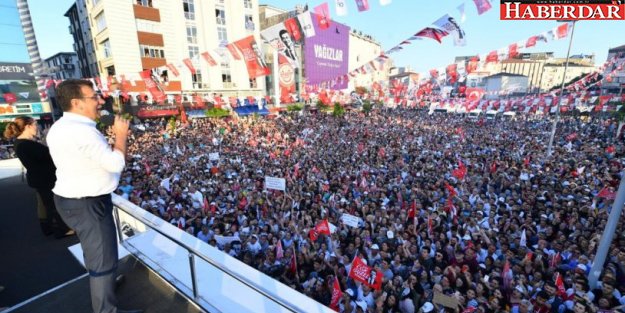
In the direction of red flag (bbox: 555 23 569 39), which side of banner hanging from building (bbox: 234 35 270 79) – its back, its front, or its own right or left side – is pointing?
left

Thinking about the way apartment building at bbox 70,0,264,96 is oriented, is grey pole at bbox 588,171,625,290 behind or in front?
in front

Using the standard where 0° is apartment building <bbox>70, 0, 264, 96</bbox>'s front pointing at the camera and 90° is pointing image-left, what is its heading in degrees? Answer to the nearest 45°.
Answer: approximately 0°

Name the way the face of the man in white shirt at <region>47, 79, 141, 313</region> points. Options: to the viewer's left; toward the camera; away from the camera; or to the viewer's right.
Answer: to the viewer's right

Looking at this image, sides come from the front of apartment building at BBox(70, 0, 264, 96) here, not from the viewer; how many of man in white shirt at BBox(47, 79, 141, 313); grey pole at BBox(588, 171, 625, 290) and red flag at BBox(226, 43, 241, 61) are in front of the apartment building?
3

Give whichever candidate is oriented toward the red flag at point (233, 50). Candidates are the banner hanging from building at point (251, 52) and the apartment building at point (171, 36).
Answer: the apartment building

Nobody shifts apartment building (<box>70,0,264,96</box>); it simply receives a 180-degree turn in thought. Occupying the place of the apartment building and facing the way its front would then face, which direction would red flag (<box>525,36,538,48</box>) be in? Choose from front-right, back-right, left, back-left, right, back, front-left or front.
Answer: back-right

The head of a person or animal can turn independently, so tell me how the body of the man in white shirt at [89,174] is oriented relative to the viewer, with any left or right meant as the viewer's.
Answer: facing to the right of the viewer

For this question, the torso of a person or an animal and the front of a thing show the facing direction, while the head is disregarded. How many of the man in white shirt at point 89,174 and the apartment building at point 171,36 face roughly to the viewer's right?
1

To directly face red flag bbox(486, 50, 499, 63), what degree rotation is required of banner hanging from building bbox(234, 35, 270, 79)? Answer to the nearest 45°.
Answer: approximately 90° to its left

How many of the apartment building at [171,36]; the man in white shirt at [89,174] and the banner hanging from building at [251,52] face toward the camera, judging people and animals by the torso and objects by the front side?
2

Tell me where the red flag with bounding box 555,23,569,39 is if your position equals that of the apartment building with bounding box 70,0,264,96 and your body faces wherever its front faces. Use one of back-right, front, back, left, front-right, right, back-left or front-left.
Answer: front-left

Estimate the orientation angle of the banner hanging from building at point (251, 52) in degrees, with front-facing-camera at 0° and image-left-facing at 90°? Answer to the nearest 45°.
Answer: approximately 0°

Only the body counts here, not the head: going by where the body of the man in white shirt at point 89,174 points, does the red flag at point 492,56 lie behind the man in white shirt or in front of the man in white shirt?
in front

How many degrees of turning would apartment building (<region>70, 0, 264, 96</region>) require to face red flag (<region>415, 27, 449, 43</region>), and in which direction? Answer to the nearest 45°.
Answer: approximately 45° to its left
